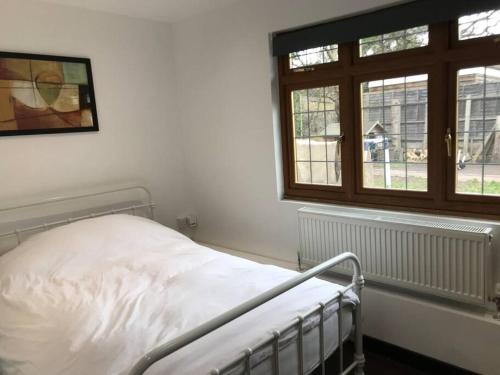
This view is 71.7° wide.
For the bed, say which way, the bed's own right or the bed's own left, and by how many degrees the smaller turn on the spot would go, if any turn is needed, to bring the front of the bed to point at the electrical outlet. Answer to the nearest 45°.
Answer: approximately 135° to the bed's own left

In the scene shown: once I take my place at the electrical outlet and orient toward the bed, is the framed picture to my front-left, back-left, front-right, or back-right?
front-right

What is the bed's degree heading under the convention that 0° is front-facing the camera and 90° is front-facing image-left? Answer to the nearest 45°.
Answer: approximately 315°

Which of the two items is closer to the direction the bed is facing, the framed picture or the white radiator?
the white radiator

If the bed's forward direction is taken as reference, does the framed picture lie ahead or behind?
behind

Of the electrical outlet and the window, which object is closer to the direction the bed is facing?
the window

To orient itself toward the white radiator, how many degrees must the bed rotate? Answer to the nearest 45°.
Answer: approximately 45° to its left

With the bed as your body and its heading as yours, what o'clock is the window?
The window is roughly at 10 o'clock from the bed.
